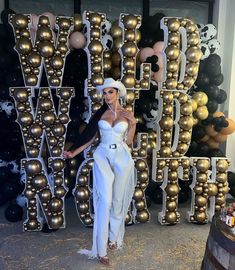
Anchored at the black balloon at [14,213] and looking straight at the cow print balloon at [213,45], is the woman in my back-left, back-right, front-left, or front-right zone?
front-right

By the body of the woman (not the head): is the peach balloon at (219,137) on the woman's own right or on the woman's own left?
on the woman's own left

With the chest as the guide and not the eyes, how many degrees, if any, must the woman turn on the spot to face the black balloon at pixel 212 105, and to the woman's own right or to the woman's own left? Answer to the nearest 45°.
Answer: approximately 135° to the woman's own left

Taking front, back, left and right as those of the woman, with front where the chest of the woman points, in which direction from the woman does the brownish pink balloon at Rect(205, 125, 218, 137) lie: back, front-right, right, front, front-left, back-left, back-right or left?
back-left

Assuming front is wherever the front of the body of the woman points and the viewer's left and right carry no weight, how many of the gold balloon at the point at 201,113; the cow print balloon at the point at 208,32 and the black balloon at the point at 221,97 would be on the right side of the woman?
0

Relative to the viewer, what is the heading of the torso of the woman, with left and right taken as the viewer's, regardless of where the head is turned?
facing the viewer

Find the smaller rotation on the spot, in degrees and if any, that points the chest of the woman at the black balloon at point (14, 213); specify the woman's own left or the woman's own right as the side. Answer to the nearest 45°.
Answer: approximately 135° to the woman's own right

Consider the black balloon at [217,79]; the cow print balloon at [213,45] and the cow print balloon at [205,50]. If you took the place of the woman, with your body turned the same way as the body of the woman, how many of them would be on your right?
0

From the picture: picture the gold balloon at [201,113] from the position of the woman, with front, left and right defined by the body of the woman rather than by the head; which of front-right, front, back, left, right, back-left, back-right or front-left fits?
back-left

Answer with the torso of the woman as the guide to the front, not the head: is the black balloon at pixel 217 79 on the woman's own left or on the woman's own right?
on the woman's own left

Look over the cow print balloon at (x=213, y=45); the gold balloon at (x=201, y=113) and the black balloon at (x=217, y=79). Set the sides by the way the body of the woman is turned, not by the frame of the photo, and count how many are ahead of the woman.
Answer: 0

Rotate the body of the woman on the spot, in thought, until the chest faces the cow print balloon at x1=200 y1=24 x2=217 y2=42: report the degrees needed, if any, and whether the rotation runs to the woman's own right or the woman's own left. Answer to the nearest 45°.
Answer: approximately 135° to the woman's own left

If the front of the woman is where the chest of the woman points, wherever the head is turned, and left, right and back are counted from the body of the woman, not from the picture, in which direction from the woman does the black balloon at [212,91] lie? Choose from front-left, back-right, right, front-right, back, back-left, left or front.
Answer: back-left

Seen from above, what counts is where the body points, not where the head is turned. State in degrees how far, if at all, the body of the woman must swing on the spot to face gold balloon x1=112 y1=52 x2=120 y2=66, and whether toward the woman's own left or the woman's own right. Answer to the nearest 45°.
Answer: approximately 180°
